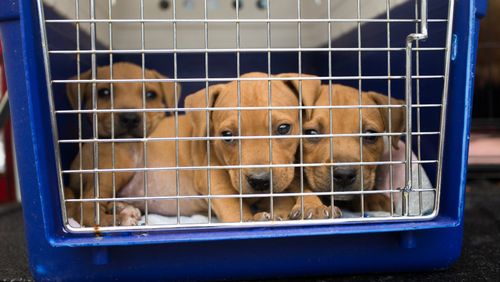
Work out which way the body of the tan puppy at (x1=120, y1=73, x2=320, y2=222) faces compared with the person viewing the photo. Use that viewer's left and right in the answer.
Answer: facing the viewer and to the right of the viewer

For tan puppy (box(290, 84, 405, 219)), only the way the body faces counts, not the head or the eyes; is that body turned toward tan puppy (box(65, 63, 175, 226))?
no

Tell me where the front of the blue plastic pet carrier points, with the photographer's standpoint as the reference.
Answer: facing the viewer

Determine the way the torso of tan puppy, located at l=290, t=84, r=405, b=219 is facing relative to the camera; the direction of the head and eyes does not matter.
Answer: toward the camera
